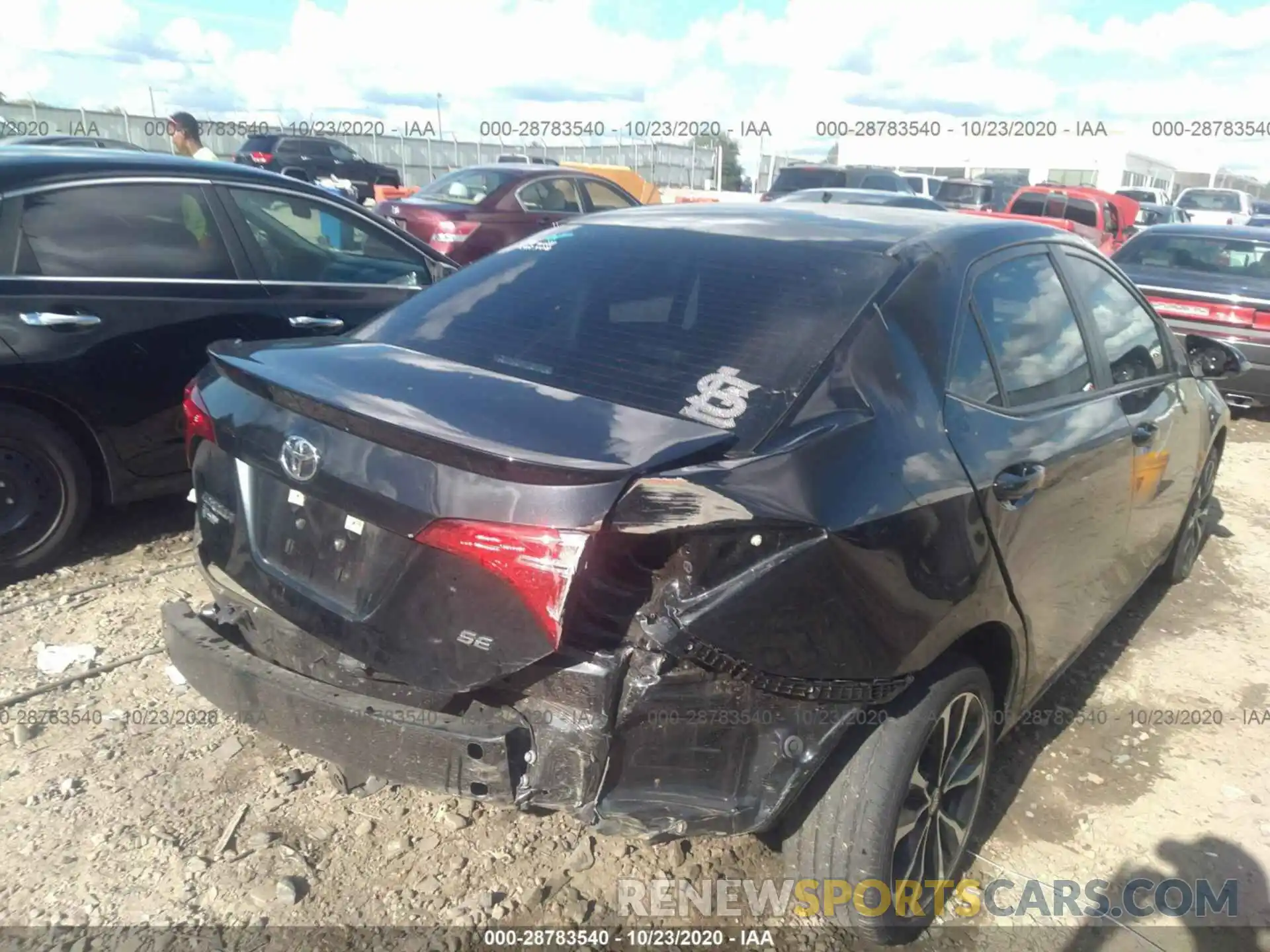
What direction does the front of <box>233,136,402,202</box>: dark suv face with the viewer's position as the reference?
facing away from the viewer and to the right of the viewer

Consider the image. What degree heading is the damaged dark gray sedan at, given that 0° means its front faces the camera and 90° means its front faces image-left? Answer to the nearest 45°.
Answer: approximately 225°

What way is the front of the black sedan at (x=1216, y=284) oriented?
away from the camera

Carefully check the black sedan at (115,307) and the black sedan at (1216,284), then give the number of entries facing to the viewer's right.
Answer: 1

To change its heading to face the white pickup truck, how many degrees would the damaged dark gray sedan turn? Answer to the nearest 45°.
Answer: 0° — it already faces it

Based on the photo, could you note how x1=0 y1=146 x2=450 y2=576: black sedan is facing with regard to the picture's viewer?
facing to the right of the viewer

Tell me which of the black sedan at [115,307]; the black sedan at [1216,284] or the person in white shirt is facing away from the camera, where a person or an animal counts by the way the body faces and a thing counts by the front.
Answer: the black sedan at [1216,284]

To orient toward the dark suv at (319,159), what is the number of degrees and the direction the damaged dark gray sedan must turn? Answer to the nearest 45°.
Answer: approximately 90° to its left

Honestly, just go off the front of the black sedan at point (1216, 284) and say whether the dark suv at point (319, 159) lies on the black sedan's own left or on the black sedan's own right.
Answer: on the black sedan's own left

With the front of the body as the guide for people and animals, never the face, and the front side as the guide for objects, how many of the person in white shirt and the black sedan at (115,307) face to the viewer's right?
1

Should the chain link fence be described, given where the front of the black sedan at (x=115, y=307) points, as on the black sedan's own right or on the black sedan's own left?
on the black sedan's own left

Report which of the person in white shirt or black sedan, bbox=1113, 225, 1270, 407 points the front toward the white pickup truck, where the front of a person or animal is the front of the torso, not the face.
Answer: the black sedan
